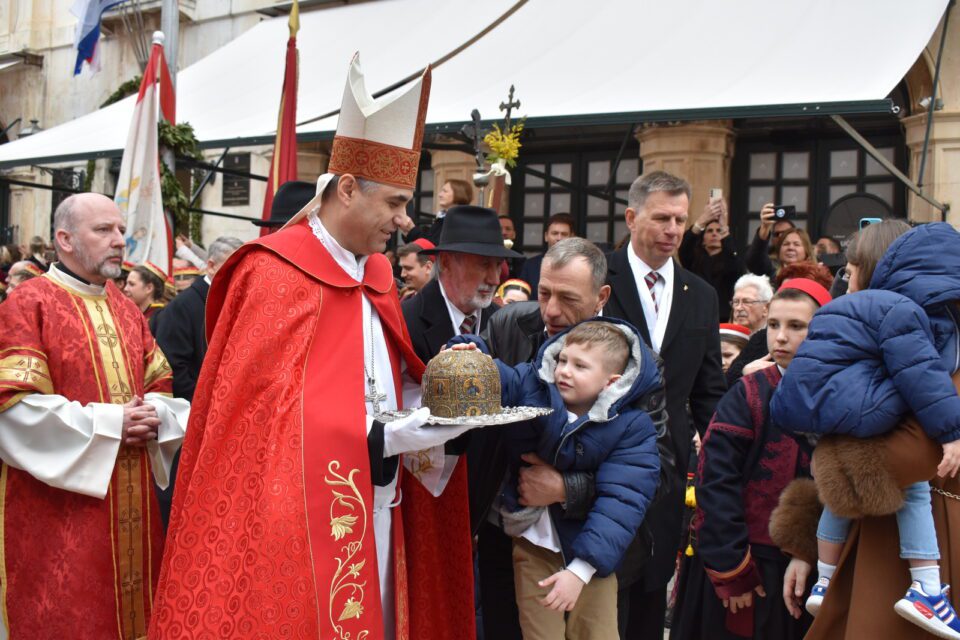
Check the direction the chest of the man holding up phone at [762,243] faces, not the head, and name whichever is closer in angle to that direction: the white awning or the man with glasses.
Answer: the man with glasses

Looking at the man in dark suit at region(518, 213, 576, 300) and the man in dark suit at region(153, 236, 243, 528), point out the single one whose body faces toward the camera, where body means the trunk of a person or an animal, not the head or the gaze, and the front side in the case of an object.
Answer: the man in dark suit at region(518, 213, 576, 300)

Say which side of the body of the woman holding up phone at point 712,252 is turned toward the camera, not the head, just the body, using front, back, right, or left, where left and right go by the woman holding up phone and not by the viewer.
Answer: front

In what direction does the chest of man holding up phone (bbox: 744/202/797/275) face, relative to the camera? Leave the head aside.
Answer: toward the camera

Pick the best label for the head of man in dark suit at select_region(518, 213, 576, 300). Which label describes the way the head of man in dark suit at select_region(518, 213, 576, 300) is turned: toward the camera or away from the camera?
toward the camera

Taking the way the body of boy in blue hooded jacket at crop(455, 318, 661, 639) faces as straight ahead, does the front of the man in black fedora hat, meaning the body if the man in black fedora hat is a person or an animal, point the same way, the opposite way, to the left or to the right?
to the left

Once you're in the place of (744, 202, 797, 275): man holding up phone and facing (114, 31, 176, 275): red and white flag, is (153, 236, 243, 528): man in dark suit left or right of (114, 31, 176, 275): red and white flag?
left

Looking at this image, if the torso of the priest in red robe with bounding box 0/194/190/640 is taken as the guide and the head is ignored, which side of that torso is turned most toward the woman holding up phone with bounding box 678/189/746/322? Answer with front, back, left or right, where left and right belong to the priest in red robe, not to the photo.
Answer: left

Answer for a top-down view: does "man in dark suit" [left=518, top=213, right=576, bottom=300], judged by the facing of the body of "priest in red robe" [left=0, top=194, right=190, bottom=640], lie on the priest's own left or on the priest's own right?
on the priest's own left

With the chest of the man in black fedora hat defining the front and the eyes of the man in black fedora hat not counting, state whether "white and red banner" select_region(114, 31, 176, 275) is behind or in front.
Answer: behind

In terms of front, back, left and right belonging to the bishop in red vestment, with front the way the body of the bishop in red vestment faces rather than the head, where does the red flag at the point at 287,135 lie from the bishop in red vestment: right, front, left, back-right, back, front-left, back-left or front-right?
back-left

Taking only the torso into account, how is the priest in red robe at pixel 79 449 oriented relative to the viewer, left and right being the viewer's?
facing the viewer and to the right of the viewer

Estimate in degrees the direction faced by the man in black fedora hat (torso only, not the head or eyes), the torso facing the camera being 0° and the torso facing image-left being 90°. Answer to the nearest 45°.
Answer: approximately 315°

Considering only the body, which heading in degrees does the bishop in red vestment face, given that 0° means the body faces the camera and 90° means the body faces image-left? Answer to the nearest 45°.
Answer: approximately 315°

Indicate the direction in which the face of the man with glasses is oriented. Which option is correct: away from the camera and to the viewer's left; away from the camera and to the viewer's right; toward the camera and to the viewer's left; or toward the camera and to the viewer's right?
toward the camera and to the viewer's left
